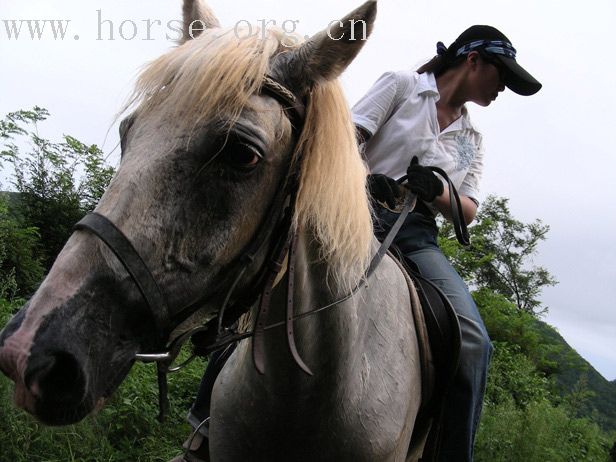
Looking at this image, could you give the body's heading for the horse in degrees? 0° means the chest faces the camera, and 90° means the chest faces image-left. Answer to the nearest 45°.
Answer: approximately 45°

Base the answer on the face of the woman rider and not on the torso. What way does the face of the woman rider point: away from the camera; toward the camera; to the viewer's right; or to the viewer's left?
to the viewer's right

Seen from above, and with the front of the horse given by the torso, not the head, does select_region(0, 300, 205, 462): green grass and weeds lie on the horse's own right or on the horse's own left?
on the horse's own right
